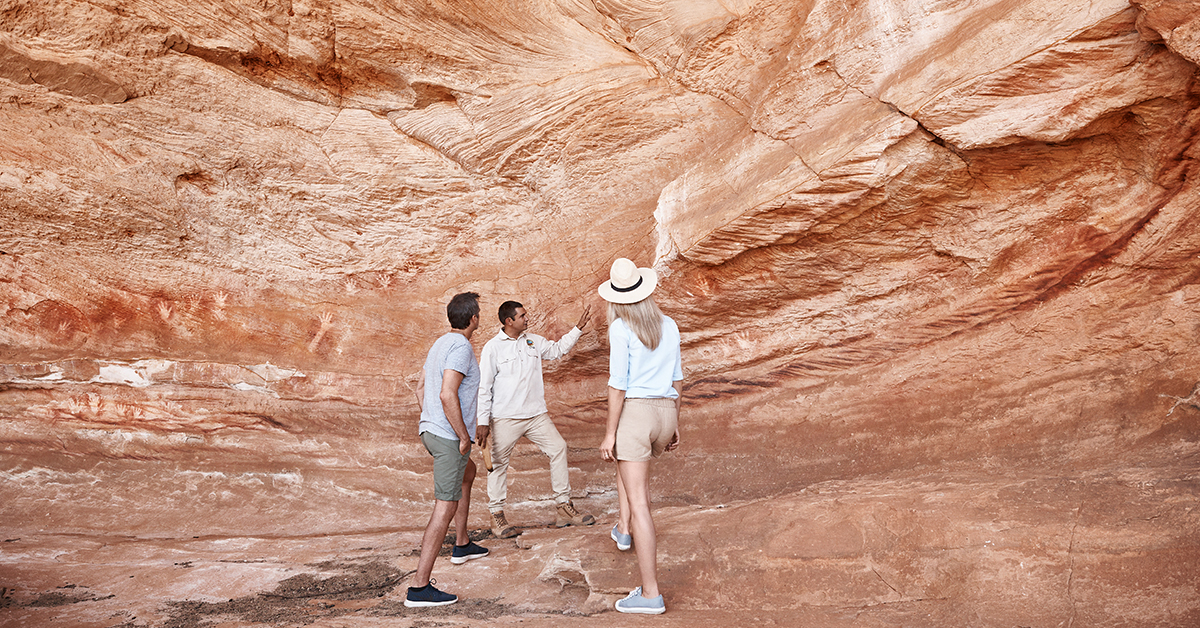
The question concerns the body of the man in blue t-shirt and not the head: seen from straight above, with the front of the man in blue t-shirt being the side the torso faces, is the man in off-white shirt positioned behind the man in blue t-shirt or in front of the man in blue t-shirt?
in front

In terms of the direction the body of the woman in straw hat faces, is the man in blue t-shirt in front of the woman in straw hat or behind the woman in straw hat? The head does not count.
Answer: in front

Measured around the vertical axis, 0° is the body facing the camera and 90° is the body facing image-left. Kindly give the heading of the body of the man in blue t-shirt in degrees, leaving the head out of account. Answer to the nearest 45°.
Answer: approximately 225°

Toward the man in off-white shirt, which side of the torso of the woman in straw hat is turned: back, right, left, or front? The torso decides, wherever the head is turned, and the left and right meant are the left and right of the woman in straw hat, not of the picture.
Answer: front

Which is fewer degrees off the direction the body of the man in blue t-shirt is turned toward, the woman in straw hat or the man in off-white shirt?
the man in off-white shirt

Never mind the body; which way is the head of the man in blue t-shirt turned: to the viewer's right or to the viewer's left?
to the viewer's right

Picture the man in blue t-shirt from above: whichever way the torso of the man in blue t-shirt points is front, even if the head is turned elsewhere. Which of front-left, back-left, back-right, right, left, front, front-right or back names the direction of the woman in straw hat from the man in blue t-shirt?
right

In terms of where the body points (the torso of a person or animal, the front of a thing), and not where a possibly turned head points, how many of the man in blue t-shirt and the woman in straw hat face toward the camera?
0

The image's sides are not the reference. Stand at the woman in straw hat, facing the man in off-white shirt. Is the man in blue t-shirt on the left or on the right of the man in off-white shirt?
left

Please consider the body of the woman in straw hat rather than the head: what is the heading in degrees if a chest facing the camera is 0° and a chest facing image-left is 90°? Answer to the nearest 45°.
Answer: approximately 135°
